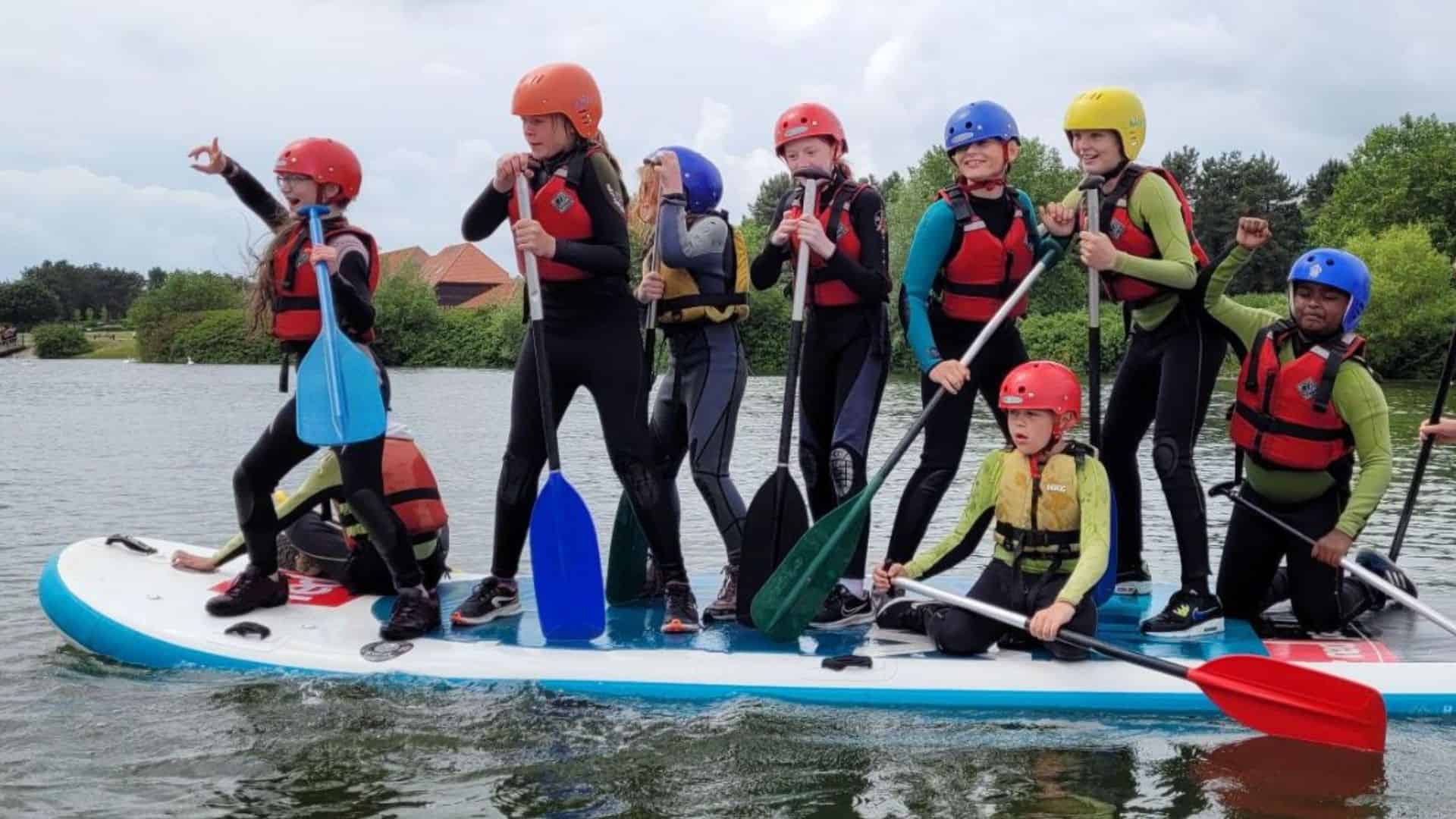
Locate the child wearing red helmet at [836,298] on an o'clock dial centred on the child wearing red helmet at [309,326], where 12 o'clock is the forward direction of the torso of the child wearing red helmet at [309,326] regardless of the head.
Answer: the child wearing red helmet at [836,298] is roughly at 8 o'clock from the child wearing red helmet at [309,326].

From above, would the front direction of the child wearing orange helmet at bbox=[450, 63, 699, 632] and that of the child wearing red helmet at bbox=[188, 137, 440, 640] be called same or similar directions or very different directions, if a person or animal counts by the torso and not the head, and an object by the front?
same or similar directions

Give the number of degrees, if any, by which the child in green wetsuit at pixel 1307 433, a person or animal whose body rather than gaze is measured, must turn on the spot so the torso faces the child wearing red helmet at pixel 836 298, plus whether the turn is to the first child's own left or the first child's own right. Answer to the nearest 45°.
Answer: approximately 45° to the first child's own right

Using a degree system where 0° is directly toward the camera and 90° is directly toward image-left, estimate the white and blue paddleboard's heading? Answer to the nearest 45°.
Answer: approximately 90°

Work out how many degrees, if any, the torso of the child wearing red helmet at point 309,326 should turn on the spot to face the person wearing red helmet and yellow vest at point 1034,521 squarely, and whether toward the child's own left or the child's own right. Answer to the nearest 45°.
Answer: approximately 90° to the child's own left

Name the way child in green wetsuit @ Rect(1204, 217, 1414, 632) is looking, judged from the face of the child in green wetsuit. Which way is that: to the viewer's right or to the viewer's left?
to the viewer's left

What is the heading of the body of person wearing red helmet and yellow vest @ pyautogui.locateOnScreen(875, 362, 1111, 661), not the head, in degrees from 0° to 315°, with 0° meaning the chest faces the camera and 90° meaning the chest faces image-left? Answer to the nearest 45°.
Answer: approximately 45°

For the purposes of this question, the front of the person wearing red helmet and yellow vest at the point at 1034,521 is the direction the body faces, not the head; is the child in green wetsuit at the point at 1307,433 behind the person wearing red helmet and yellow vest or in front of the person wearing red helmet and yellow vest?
behind

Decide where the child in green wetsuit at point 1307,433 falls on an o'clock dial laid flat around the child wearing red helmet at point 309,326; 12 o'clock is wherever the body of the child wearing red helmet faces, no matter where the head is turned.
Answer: The child in green wetsuit is roughly at 8 o'clock from the child wearing red helmet.

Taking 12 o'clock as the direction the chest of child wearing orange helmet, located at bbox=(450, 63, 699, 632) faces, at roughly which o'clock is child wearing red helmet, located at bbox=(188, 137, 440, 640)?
child wearing red helmet, located at bbox=(188, 137, 440, 640) is roughly at 2 o'clock from child wearing orange helmet, located at bbox=(450, 63, 699, 632).

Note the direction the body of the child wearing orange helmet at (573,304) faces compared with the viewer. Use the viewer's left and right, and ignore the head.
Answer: facing the viewer and to the left of the viewer

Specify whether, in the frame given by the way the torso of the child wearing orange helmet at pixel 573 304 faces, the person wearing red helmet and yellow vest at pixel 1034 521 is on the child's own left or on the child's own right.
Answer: on the child's own left
